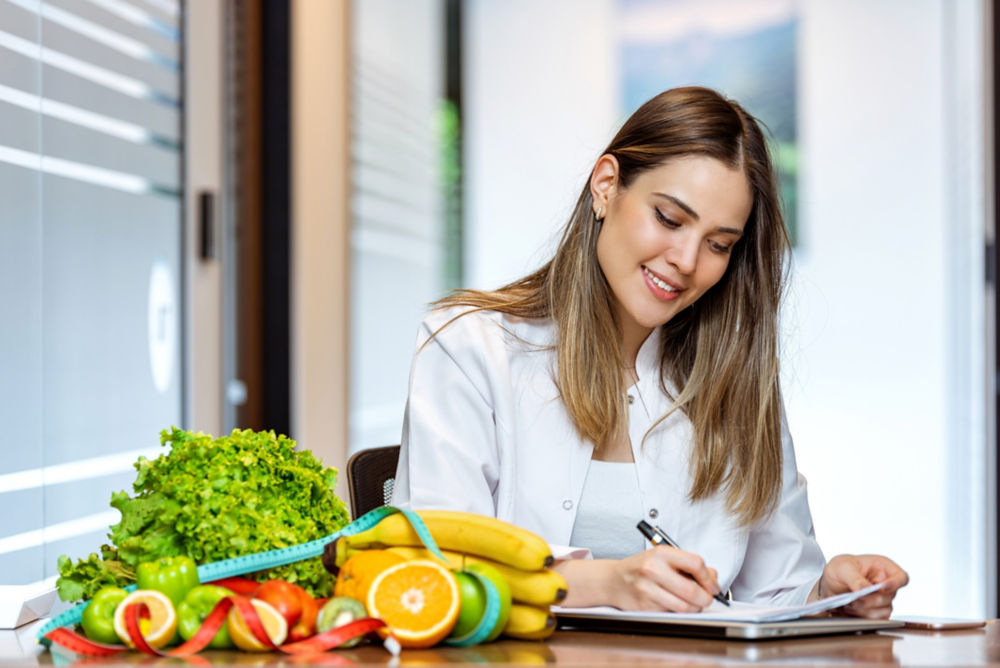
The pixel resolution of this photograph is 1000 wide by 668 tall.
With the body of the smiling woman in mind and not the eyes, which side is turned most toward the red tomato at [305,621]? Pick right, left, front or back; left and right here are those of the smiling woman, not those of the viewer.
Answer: right

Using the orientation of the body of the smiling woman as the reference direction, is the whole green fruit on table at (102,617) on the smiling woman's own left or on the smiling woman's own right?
on the smiling woman's own right

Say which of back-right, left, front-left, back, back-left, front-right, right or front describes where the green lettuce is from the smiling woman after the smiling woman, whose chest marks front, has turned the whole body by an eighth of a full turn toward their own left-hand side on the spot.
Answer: back-right

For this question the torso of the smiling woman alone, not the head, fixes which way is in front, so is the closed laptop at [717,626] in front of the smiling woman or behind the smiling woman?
in front

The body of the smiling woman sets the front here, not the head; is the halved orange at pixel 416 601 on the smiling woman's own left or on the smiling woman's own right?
on the smiling woman's own right

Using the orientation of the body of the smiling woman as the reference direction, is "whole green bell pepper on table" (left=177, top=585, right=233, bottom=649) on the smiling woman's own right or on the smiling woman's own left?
on the smiling woman's own right

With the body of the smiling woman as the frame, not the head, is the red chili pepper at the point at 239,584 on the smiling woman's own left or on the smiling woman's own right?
on the smiling woman's own right

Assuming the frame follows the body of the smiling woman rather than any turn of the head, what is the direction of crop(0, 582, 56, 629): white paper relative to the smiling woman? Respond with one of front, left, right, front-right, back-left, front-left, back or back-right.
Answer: right

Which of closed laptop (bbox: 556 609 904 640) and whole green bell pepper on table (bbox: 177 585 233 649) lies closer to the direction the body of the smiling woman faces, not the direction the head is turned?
the closed laptop
